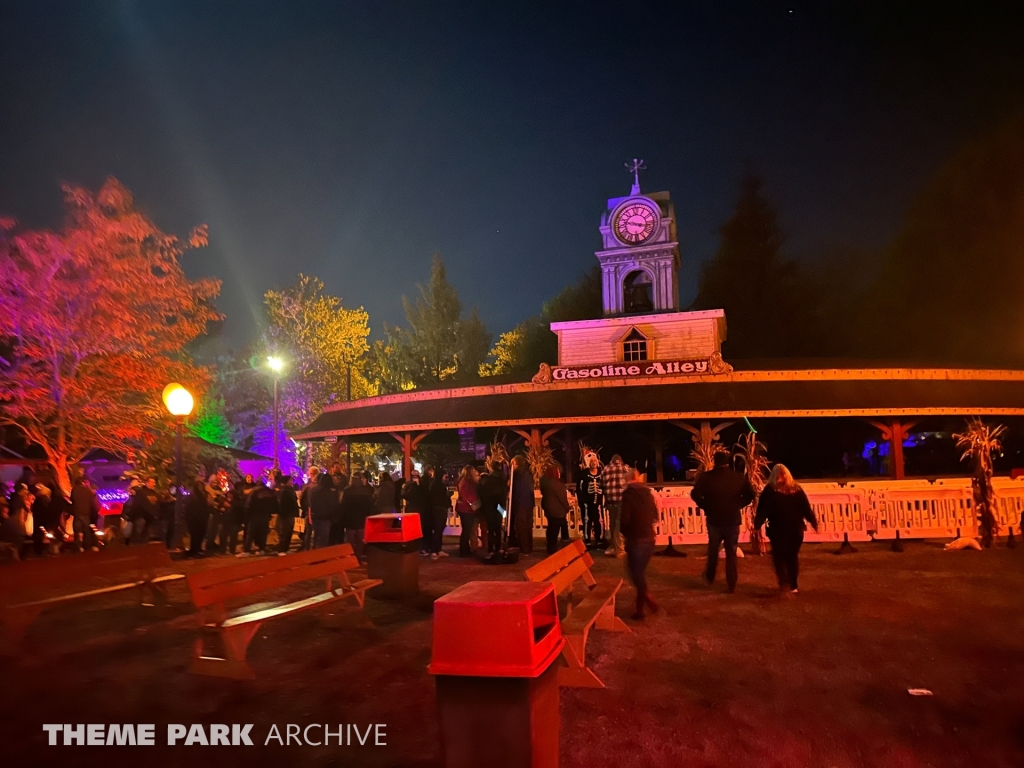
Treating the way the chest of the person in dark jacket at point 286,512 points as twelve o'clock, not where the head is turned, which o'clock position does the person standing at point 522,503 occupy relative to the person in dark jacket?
The person standing is roughly at 4 o'clock from the person in dark jacket.

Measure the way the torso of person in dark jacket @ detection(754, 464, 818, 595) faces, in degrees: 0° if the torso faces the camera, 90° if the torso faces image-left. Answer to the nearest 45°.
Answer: approximately 180°

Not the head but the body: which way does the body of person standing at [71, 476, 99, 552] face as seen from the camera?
away from the camera

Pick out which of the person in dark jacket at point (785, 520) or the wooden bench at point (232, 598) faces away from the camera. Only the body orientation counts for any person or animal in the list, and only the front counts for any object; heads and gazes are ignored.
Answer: the person in dark jacket

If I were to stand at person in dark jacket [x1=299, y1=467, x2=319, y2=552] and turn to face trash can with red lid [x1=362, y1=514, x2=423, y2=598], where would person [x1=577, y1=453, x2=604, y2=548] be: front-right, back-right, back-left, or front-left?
front-left

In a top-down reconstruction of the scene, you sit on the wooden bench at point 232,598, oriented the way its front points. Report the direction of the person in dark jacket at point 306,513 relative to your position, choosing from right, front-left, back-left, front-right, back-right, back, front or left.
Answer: back-left

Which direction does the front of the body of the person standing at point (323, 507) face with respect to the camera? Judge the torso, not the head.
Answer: away from the camera

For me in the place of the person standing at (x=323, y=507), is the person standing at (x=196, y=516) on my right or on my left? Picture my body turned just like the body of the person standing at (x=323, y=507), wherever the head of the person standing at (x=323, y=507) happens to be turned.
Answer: on my left

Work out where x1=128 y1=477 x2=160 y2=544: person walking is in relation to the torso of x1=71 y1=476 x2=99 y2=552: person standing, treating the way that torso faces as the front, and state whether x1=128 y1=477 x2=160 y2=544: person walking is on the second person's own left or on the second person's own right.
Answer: on the second person's own right

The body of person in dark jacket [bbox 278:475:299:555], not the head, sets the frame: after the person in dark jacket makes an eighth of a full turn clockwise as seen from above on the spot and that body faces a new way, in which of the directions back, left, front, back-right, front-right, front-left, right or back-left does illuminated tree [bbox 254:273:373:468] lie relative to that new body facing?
front-left

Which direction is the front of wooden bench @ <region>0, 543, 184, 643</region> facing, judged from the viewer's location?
facing the viewer and to the right of the viewer

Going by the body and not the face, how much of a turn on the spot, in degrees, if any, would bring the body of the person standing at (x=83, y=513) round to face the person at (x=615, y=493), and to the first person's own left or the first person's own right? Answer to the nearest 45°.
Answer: approximately 135° to the first person's own right

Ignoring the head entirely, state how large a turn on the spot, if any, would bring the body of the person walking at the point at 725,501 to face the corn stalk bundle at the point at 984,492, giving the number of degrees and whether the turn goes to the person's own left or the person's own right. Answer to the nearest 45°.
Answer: approximately 45° to the person's own right

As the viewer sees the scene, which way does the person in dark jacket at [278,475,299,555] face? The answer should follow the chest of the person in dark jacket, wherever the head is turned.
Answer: away from the camera

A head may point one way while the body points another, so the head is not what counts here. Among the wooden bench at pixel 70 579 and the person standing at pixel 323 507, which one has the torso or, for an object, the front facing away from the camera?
the person standing
